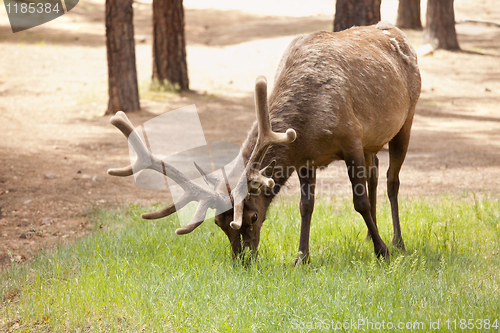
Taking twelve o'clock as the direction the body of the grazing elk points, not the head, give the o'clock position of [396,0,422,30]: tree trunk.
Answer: The tree trunk is roughly at 5 o'clock from the grazing elk.

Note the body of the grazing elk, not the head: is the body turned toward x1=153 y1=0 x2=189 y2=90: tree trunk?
no

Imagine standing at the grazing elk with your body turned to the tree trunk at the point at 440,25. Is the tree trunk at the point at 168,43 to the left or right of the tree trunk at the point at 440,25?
left

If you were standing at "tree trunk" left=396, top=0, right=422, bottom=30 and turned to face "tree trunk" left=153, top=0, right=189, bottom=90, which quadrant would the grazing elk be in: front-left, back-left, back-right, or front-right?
front-left

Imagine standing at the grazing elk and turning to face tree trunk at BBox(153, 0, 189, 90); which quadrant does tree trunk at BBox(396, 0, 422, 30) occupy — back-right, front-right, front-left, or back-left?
front-right

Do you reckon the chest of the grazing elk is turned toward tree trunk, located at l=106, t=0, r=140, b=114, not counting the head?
no

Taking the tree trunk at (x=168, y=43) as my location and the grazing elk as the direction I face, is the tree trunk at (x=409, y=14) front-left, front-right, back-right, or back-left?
back-left

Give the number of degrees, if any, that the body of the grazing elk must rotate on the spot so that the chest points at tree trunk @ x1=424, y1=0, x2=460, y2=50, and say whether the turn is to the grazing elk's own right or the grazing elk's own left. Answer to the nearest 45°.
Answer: approximately 135° to the grazing elk's own right

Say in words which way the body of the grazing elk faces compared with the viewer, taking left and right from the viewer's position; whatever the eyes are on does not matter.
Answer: facing the viewer and to the left of the viewer
